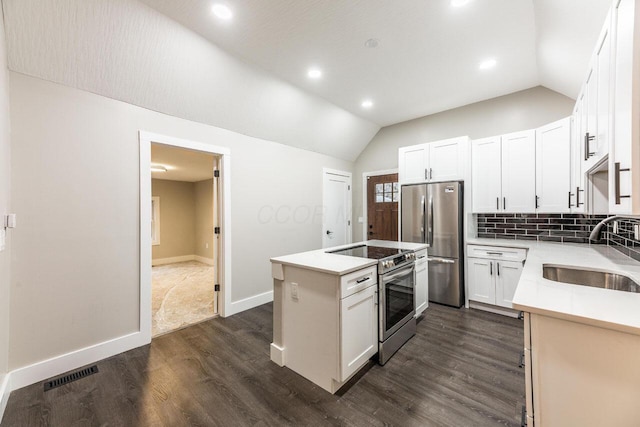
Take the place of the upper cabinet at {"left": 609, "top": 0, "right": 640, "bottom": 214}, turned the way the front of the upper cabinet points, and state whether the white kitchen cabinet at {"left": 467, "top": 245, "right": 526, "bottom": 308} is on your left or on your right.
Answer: on your right

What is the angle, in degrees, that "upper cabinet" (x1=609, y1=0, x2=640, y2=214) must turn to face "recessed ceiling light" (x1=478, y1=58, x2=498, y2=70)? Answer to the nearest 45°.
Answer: approximately 45° to its right

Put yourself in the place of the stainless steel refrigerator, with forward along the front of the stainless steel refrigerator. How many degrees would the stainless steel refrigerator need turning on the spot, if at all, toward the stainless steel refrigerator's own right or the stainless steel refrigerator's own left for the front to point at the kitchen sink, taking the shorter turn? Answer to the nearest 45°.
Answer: approximately 45° to the stainless steel refrigerator's own left

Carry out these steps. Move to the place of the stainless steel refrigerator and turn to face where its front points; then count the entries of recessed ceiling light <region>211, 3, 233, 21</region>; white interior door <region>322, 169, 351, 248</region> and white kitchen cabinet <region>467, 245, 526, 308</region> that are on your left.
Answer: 1

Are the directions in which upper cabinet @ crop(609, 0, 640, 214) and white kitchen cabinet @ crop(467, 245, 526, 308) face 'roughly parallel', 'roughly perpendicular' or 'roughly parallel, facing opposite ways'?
roughly perpendicular

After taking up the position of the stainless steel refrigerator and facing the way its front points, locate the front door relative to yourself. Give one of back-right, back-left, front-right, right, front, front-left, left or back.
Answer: back-right

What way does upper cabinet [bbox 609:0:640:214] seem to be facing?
to the viewer's left

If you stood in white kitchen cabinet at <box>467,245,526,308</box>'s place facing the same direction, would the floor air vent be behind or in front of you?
in front

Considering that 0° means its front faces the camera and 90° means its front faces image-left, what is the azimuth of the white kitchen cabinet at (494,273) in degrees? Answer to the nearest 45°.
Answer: approximately 0°

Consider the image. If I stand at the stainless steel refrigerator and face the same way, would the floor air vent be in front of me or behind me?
in front

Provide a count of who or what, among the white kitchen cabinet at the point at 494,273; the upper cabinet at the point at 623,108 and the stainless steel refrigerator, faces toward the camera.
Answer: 2
